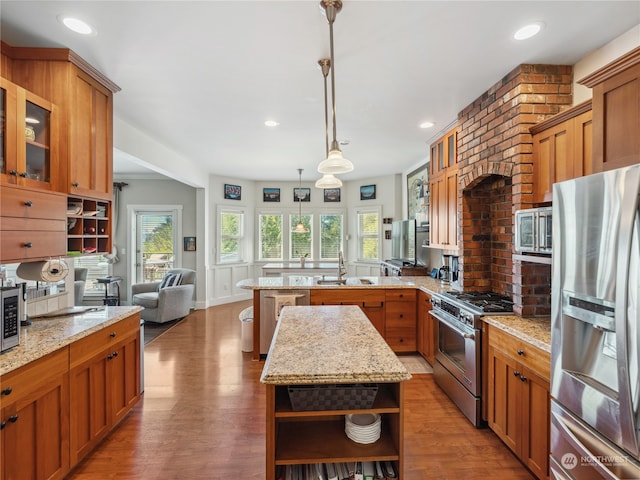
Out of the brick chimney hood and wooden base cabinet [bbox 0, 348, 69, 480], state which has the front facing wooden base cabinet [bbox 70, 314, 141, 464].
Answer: the brick chimney hood

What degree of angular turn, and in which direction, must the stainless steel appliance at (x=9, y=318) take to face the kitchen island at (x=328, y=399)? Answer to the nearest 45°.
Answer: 0° — it already faces it

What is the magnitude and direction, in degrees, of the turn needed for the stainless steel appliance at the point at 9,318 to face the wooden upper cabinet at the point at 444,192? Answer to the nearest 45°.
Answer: approximately 45° to its left

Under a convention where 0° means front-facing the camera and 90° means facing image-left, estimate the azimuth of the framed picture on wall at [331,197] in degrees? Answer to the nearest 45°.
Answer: approximately 0°

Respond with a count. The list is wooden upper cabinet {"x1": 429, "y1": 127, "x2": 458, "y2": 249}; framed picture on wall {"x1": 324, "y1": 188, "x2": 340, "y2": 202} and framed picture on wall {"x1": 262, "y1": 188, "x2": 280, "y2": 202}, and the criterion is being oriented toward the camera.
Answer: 2
